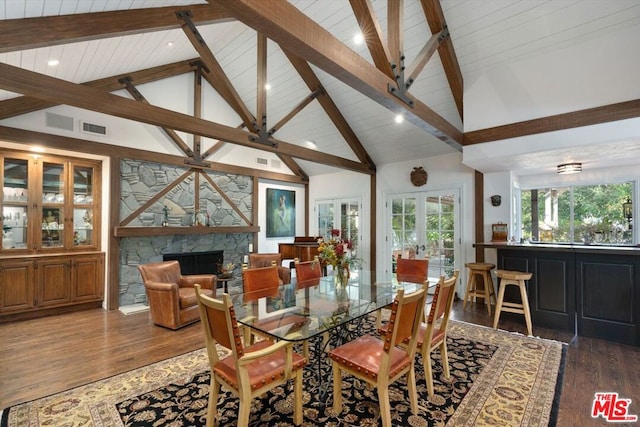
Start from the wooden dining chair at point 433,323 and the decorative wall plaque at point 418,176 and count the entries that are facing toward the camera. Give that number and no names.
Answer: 1

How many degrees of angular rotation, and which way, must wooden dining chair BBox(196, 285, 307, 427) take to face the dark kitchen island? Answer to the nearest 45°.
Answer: approximately 45° to its right

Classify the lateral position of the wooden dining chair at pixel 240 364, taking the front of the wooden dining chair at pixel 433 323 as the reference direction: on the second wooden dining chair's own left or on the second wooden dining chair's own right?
on the second wooden dining chair's own left

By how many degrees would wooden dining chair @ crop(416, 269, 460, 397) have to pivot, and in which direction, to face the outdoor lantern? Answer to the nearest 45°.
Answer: approximately 90° to its right

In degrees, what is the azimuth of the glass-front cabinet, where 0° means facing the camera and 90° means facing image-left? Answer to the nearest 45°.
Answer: approximately 315°

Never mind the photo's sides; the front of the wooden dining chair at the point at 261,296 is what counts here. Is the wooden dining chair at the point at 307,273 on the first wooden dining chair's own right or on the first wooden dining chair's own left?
on the first wooden dining chair's own left

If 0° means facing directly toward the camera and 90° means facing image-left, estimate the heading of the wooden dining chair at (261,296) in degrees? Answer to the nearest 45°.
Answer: approximately 315°

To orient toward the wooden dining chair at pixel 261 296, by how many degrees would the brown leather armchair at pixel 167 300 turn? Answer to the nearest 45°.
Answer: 0° — it already faces it

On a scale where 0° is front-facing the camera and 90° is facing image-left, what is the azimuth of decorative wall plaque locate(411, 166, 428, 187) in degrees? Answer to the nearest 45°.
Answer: approximately 0°
